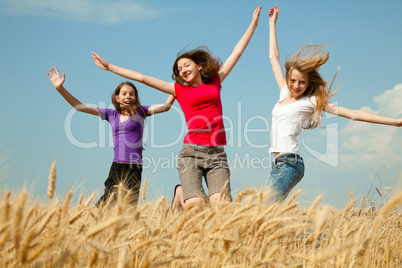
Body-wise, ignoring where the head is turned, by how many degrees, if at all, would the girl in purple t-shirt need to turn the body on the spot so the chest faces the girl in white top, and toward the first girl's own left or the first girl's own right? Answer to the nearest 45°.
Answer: approximately 45° to the first girl's own left

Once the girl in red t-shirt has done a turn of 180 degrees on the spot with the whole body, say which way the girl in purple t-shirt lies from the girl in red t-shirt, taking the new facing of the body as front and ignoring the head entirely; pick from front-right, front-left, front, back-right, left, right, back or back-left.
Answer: front-left

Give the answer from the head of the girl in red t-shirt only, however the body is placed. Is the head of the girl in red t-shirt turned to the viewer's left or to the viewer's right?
to the viewer's left

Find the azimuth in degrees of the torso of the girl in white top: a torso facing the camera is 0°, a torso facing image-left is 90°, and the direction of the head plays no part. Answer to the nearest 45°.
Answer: approximately 45°

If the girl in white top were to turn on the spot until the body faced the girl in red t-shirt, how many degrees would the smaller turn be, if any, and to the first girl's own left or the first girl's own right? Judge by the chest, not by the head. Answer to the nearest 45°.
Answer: approximately 45° to the first girl's own right

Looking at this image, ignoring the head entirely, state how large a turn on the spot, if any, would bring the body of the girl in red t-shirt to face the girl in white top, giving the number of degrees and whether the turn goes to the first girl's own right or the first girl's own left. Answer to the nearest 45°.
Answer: approximately 90° to the first girl's own left

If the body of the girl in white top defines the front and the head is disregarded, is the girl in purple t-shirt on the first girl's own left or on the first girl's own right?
on the first girl's own right

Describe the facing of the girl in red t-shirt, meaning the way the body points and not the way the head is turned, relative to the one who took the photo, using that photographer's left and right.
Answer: facing the viewer

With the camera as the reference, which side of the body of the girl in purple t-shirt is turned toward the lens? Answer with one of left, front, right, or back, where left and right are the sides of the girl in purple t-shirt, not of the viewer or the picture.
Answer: front
